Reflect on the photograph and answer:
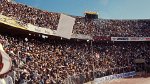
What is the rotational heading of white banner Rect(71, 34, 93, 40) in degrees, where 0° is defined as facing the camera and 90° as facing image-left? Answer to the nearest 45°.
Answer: approximately 0°

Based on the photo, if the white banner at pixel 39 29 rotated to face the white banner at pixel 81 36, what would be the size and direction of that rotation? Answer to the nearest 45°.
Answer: approximately 90° to its left

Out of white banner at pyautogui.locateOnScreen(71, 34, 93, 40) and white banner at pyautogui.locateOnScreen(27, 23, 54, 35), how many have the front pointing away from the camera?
0

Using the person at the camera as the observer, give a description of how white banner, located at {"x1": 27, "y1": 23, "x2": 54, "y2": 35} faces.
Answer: facing the viewer and to the right of the viewer
